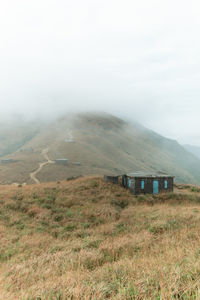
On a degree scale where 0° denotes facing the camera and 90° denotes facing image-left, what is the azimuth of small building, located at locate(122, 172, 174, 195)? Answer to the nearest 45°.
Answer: approximately 0°
